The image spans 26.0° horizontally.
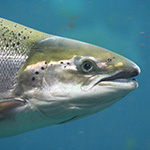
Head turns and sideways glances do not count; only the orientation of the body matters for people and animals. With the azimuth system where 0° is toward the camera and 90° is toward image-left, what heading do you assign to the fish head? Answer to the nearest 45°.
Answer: approximately 270°
